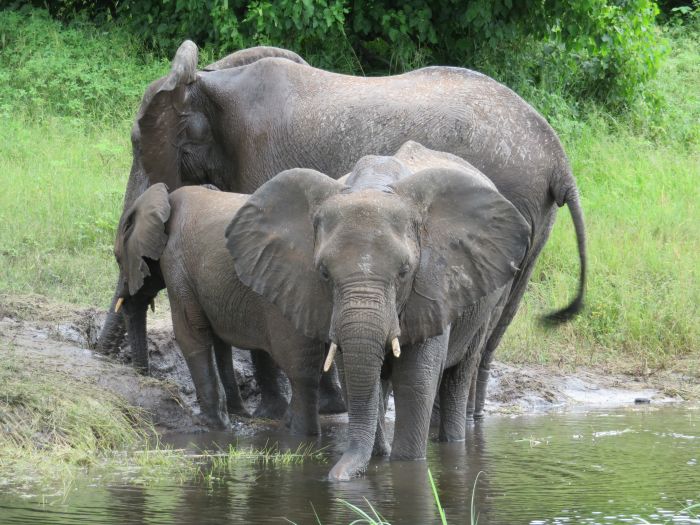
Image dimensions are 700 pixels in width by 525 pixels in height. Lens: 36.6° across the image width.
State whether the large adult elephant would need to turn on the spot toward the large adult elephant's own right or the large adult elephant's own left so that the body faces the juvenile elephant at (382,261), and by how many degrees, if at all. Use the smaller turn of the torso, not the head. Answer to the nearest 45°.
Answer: approximately 90° to the large adult elephant's own left

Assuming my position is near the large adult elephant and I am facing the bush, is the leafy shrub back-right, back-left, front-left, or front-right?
front-left

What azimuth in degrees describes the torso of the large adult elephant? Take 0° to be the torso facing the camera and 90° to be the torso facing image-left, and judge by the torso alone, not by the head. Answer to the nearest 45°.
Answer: approximately 90°

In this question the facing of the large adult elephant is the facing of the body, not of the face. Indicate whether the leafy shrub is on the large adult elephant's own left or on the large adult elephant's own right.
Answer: on the large adult elephant's own right

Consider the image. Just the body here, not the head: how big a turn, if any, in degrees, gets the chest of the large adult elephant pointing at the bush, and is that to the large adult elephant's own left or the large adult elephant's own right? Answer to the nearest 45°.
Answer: approximately 90° to the large adult elephant's own right

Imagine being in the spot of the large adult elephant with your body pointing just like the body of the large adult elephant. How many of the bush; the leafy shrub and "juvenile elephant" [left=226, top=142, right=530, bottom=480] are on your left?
1
